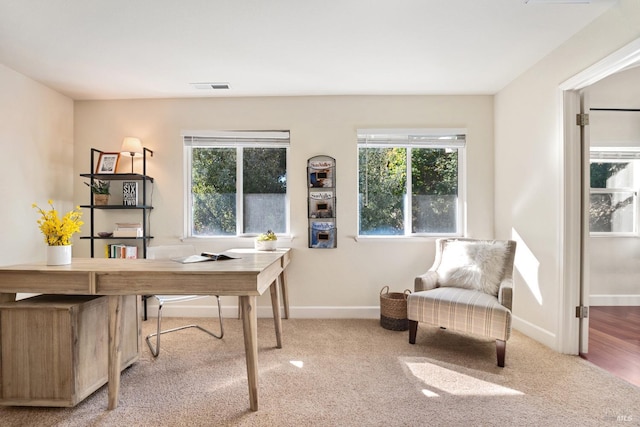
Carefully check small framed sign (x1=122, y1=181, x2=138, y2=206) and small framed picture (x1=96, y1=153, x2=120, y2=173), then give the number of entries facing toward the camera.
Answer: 2

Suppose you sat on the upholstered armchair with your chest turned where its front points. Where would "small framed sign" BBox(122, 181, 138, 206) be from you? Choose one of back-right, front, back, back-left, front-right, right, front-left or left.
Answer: front-right

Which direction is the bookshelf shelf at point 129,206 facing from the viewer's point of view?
toward the camera

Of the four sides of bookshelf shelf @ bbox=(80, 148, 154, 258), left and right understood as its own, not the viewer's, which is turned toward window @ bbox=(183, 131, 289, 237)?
left

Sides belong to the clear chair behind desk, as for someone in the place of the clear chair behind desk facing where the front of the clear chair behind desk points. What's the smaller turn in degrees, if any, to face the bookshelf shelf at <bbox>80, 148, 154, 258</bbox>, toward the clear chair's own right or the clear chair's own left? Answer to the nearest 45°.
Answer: approximately 180°

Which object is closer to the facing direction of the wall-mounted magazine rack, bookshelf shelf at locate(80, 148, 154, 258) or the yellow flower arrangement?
the yellow flower arrangement

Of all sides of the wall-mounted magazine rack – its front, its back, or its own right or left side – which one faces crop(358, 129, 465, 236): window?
left

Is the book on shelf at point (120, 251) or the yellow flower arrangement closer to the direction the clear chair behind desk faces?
the yellow flower arrangement

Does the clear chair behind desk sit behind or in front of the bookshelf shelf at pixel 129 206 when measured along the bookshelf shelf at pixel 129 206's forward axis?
in front

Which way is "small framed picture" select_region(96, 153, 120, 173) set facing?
toward the camera

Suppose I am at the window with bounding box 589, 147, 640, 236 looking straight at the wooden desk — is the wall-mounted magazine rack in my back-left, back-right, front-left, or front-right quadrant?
front-right

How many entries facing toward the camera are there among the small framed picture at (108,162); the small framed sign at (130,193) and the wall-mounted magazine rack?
3

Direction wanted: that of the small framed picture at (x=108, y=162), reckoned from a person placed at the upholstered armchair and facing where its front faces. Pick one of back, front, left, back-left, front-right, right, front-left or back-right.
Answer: front-right
